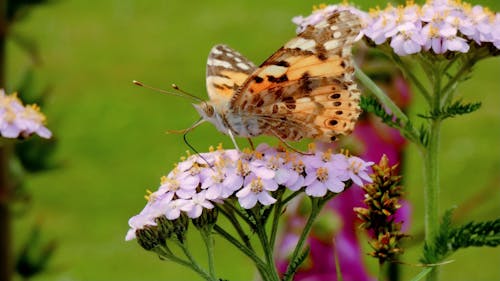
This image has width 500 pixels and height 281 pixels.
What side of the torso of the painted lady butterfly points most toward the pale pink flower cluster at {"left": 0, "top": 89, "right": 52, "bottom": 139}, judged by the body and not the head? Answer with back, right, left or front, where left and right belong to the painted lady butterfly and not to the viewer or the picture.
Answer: front

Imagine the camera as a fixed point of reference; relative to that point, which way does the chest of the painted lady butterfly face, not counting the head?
to the viewer's left
